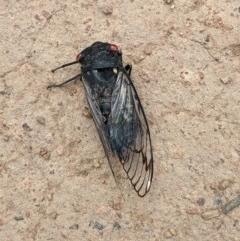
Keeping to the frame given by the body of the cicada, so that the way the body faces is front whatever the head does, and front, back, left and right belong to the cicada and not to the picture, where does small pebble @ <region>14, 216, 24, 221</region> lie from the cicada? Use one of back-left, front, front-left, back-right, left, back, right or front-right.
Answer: back-left

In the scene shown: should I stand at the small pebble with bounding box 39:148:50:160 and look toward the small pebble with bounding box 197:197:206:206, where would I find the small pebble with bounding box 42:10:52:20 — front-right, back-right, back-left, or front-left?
back-left

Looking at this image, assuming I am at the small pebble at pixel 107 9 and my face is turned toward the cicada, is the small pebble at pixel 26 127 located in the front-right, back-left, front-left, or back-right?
front-right

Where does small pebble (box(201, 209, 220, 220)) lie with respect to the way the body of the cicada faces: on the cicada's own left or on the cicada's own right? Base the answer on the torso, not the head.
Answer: on the cicada's own right

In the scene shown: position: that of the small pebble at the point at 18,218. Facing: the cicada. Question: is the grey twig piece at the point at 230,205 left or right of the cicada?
right

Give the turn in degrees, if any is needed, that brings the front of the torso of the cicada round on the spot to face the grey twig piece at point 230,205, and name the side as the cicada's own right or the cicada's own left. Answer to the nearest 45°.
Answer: approximately 135° to the cicada's own right

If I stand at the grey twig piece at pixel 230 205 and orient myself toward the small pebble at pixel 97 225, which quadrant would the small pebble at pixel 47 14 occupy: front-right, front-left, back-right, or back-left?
front-right

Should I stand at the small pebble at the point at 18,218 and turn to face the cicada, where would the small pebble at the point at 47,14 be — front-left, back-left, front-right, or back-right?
front-left

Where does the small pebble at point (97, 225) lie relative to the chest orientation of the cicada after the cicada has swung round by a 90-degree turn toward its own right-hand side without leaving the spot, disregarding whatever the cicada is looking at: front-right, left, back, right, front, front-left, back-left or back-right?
right

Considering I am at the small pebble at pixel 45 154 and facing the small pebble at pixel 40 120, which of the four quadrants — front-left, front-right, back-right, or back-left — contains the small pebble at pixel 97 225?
back-right

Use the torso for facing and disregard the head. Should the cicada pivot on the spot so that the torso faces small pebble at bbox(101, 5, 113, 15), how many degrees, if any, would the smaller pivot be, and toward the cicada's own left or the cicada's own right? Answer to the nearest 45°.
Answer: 0° — it already faces it

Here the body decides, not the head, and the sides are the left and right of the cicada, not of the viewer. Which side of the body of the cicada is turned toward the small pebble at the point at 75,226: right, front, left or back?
back

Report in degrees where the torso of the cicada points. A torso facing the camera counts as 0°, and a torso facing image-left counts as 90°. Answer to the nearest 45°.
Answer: approximately 180°

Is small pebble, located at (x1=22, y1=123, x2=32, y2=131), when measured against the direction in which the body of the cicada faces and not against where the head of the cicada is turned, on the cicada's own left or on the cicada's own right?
on the cicada's own left
